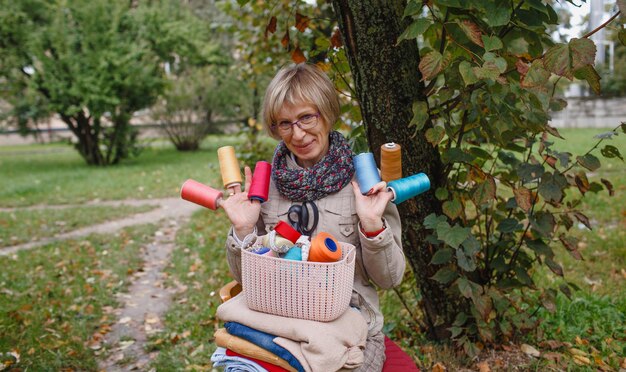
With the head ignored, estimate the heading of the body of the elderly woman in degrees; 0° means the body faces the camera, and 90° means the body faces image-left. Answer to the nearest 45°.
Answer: approximately 0°

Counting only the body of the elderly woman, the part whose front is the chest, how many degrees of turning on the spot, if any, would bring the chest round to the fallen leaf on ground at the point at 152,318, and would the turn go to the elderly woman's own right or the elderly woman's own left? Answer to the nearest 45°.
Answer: approximately 135° to the elderly woman's own right

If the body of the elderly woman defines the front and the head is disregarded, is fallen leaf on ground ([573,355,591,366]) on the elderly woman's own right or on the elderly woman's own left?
on the elderly woman's own left

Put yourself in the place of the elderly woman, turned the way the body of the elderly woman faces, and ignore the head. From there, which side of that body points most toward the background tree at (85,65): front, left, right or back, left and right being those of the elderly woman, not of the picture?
back

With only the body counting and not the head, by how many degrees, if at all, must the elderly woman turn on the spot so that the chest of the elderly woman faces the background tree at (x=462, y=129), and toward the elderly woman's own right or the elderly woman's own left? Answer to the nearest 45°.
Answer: approximately 135° to the elderly woman's own left
